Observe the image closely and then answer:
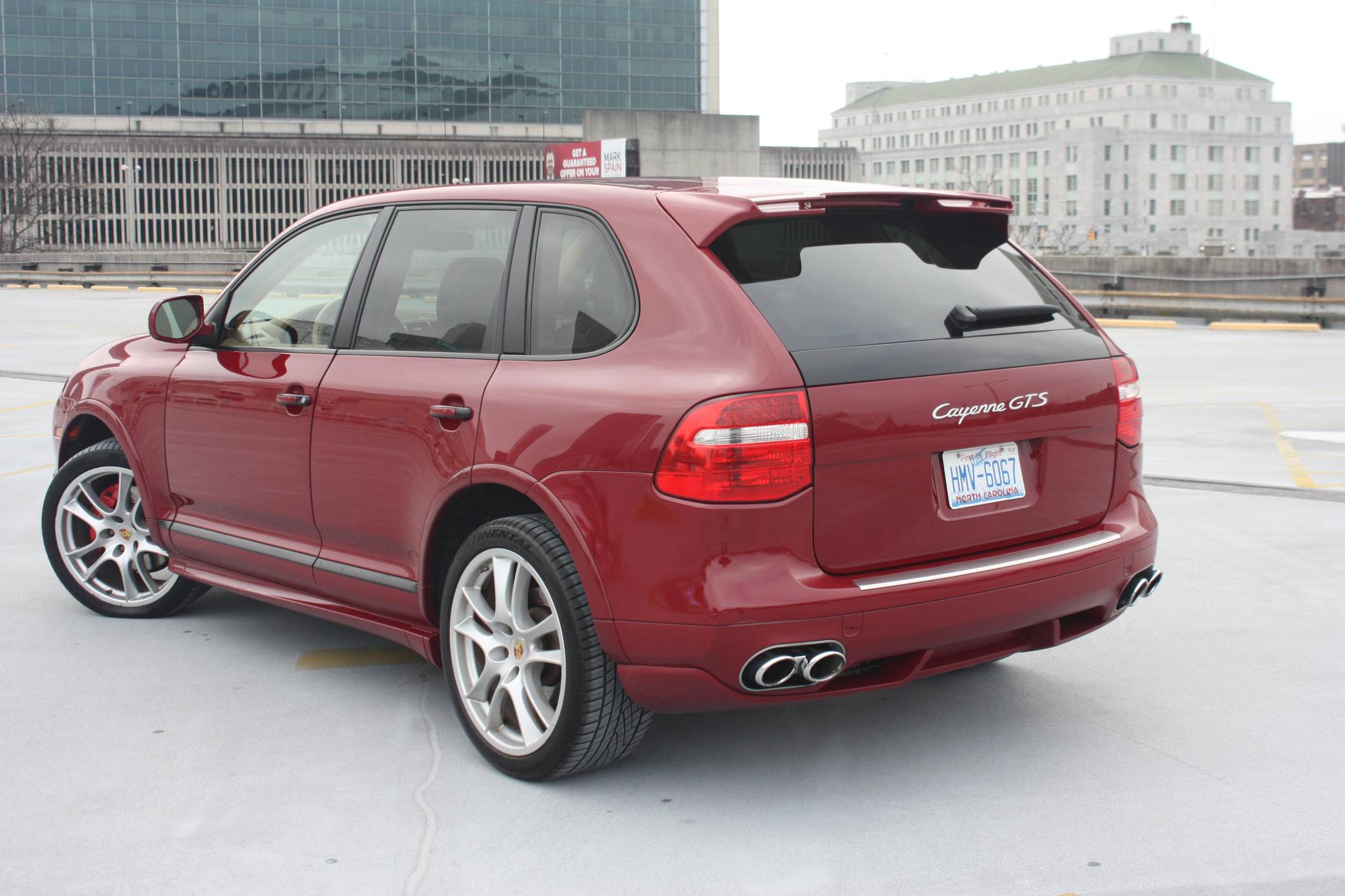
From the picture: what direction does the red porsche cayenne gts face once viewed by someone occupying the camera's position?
facing away from the viewer and to the left of the viewer

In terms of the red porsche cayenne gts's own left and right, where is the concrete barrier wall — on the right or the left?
on its right
